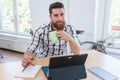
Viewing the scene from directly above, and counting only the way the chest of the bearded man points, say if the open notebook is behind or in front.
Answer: in front

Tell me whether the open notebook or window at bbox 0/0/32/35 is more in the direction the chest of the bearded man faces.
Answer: the open notebook

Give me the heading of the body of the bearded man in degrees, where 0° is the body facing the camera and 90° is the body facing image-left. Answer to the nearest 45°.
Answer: approximately 0°

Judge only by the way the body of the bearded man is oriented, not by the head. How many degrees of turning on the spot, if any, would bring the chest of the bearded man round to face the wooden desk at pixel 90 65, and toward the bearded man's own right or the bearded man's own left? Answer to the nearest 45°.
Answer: approximately 45° to the bearded man's own left

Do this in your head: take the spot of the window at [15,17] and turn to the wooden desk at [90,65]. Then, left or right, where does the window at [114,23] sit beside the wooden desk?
left

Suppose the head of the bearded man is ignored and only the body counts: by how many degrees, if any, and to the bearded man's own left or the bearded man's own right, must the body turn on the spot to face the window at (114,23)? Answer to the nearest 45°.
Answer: approximately 135° to the bearded man's own left

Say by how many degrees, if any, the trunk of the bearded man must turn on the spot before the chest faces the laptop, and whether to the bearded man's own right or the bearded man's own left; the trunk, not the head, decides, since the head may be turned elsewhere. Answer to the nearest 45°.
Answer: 0° — they already face it

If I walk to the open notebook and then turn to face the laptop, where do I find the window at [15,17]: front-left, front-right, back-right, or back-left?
back-left

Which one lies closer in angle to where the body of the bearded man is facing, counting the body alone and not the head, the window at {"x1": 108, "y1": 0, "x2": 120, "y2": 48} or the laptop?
the laptop

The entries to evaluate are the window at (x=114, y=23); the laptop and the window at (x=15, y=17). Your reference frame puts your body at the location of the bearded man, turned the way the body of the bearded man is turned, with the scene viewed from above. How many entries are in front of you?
1

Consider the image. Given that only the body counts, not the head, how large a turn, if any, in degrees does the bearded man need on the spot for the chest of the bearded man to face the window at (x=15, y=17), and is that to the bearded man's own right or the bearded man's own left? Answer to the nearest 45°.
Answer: approximately 180°
